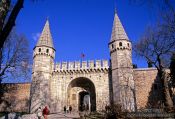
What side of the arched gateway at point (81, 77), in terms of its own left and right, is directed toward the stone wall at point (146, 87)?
left

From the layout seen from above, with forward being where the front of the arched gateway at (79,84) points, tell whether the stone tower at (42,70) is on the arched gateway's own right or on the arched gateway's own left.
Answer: on the arched gateway's own right

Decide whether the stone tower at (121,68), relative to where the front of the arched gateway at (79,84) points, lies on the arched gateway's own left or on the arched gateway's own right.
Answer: on the arched gateway's own left

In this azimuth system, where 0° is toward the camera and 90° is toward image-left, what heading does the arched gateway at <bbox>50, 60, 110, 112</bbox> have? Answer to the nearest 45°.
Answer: approximately 0°
